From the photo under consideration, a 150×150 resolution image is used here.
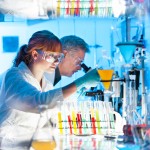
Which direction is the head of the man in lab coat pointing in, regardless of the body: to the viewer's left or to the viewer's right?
to the viewer's right

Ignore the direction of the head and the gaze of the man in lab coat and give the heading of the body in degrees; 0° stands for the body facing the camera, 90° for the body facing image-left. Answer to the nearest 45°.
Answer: approximately 270°
